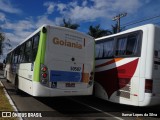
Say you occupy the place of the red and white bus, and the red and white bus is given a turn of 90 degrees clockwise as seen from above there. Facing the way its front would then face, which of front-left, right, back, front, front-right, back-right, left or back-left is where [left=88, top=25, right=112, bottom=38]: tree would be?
front-left

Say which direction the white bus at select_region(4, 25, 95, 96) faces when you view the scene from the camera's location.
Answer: facing away from the viewer and to the left of the viewer

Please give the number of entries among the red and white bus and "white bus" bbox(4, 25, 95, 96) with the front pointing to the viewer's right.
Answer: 0

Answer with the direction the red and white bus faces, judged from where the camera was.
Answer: facing away from the viewer and to the left of the viewer

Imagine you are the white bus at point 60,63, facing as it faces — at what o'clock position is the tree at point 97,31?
The tree is roughly at 2 o'clock from the white bus.
